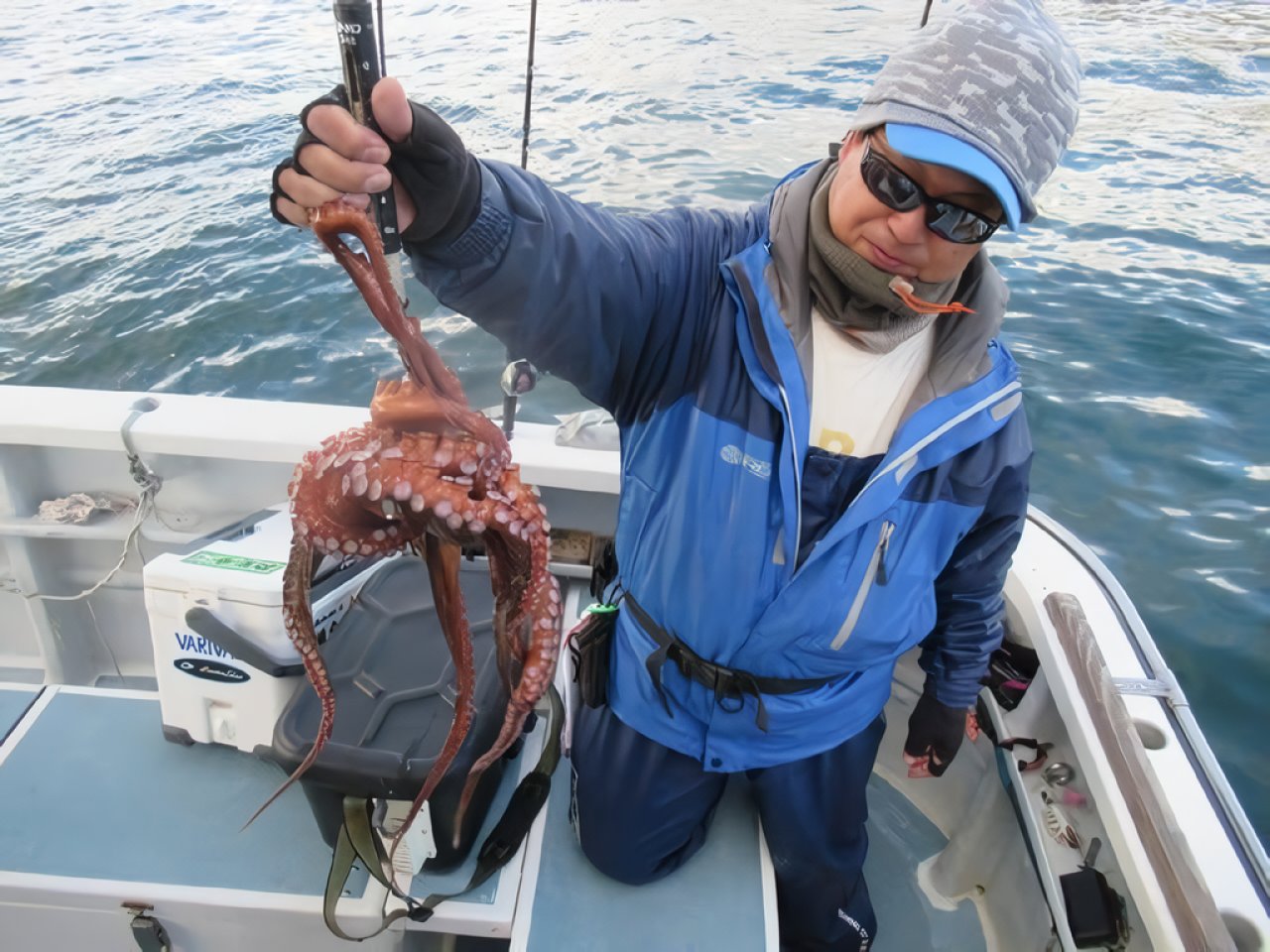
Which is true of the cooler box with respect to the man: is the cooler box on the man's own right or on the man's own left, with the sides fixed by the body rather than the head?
on the man's own right

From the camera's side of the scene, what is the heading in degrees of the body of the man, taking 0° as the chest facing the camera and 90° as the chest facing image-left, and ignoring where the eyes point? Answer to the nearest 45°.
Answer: approximately 0°

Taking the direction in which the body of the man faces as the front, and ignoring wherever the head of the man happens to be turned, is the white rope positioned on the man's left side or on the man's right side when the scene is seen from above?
on the man's right side
